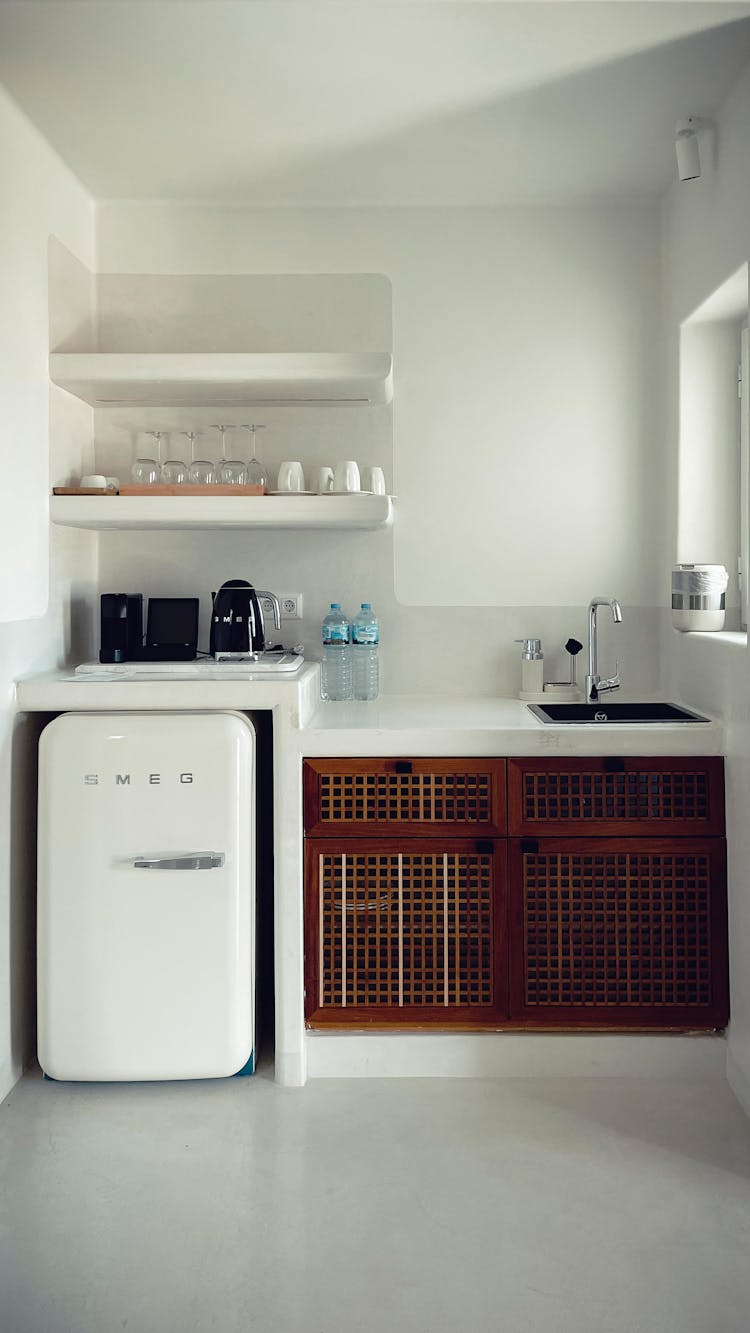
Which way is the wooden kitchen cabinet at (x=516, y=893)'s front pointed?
toward the camera

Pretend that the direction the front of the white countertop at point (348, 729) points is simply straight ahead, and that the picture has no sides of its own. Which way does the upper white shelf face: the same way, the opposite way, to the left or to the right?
the same way

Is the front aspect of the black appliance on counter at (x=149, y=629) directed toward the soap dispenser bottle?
no

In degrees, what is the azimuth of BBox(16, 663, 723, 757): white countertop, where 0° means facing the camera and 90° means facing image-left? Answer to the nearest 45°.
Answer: approximately 0°

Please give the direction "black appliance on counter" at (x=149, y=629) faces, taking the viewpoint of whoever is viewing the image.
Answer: facing the viewer

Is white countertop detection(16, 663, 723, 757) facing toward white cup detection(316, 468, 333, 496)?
no

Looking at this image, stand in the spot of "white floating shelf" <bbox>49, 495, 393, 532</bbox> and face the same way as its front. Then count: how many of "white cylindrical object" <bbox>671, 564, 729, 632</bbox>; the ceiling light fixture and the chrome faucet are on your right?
0
